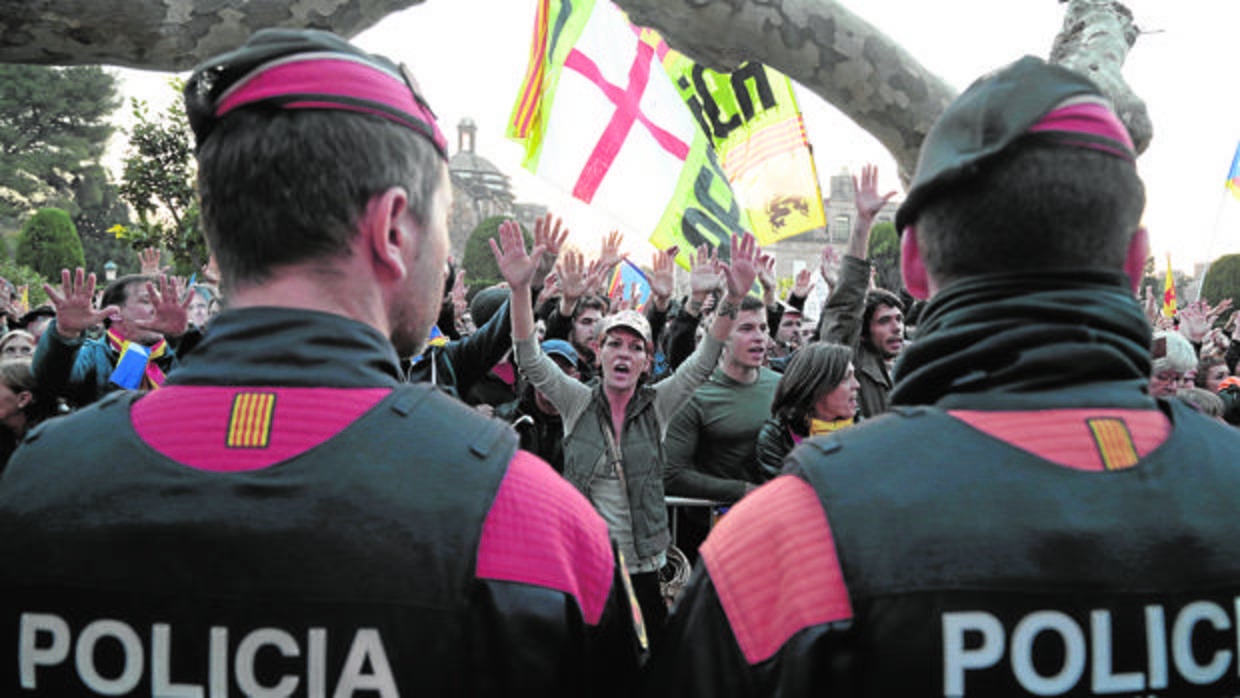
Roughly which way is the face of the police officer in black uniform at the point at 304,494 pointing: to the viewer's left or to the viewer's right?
to the viewer's right

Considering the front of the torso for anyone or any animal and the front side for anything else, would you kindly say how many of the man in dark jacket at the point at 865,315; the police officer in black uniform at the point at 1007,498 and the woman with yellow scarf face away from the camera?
1

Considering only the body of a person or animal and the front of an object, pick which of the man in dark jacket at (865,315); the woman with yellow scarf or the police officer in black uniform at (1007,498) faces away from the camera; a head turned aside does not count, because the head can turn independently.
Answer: the police officer in black uniform

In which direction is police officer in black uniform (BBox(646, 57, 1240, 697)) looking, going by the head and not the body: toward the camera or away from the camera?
away from the camera

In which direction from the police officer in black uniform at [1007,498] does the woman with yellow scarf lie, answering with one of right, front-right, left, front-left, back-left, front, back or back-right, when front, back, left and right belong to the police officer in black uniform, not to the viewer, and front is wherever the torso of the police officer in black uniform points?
front

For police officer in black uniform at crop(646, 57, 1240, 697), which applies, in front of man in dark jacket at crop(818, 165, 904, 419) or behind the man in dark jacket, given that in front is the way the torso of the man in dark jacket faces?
in front

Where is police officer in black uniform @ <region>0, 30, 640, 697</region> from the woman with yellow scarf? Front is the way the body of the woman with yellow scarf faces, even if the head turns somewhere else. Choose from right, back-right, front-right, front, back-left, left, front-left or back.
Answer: right

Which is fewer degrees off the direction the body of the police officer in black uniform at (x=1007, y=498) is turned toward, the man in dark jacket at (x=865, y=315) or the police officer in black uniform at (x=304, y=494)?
the man in dark jacket

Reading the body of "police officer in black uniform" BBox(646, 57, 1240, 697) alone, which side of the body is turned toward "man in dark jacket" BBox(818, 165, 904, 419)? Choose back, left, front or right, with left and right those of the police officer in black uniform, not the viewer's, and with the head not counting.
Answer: front

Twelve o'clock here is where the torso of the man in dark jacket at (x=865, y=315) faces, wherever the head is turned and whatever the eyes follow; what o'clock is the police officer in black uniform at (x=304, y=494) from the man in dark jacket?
The police officer in black uniform is roughly at 2 o'clock from the man in dark jacket.

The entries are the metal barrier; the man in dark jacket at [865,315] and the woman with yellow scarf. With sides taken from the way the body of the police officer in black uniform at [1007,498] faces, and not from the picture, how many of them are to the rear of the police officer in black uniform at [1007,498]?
0

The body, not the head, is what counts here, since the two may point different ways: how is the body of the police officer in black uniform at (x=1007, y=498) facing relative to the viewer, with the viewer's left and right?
facing away from the viewer
